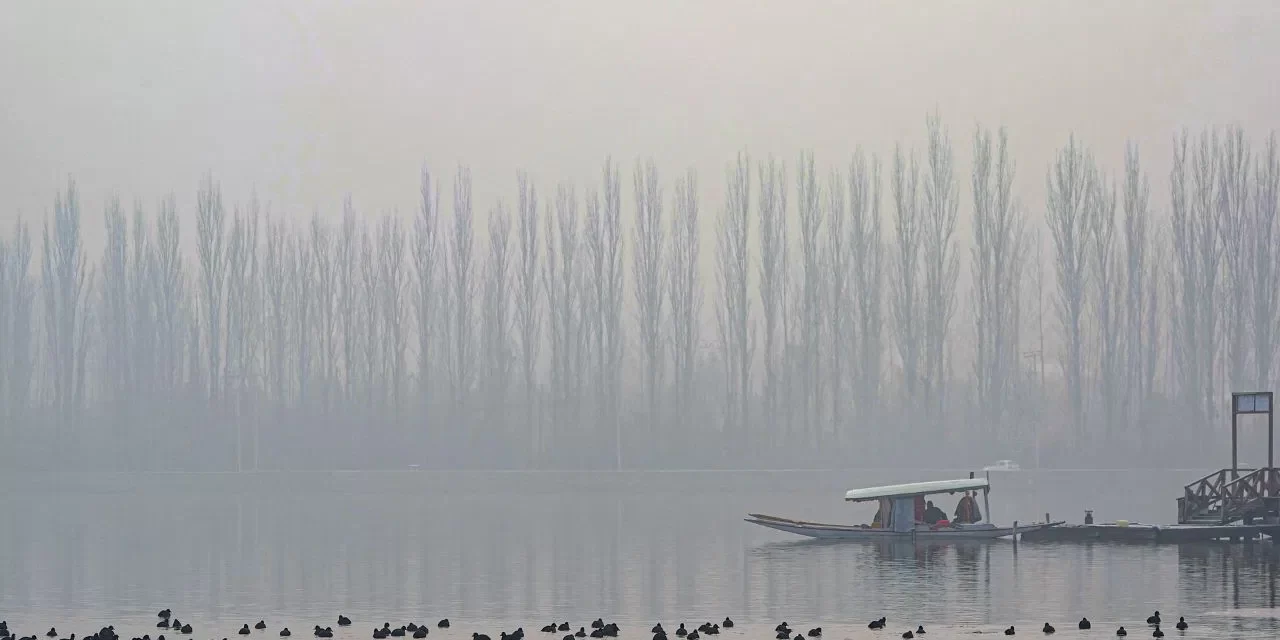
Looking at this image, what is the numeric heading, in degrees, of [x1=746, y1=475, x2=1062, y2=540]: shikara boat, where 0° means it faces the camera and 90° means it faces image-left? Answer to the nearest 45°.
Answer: approximately 90°

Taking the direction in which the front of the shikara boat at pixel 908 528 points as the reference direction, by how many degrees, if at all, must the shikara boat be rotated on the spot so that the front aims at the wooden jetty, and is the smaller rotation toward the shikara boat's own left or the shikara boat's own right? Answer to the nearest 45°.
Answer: approximately 180°

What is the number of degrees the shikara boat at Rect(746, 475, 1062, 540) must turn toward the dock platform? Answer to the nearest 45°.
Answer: approximately 180°
